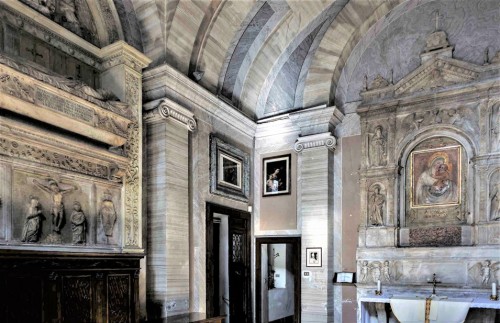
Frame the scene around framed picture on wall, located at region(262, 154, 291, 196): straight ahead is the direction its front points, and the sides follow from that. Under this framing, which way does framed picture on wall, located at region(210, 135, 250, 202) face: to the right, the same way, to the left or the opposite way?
to the left

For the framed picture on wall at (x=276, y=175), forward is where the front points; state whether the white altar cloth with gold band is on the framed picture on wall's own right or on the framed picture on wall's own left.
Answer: on the framed picture on wall's own left

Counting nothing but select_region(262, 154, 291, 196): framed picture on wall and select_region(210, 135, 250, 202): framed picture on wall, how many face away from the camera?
0

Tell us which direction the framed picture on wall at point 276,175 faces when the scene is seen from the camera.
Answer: facing the viewer and to the left of the viewer

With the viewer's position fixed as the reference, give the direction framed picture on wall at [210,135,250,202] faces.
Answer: facing the viewer and to the right of the viewer

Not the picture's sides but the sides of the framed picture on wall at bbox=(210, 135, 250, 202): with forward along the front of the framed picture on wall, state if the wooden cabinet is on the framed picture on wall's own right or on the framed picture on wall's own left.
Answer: on the framed picture on wall's own right
